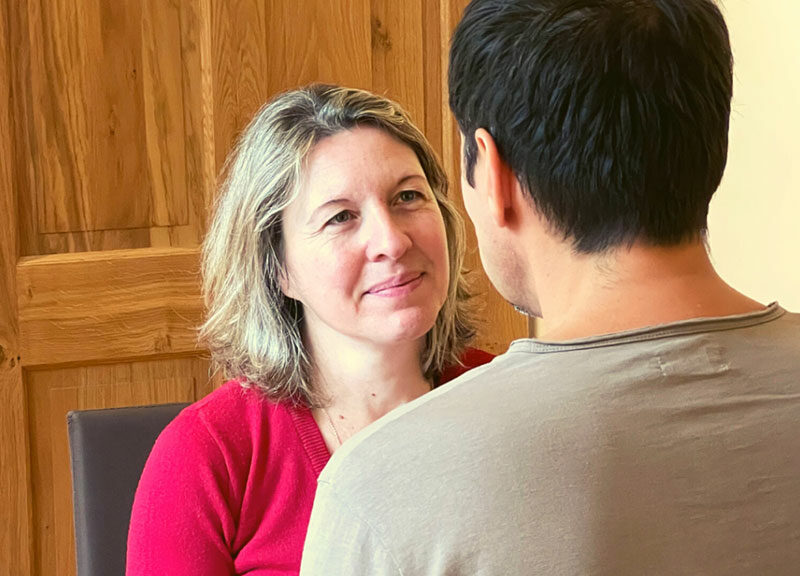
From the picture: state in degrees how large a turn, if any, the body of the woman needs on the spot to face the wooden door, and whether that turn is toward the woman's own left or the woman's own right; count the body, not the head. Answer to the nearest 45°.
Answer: approximately 180°

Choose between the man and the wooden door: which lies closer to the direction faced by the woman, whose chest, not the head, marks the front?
the man

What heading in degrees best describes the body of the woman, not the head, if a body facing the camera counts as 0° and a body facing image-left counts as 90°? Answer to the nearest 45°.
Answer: approximately 315°

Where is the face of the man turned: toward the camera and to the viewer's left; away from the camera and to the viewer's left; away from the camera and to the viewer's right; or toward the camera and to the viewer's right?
away from the camera and to the viewer's left
